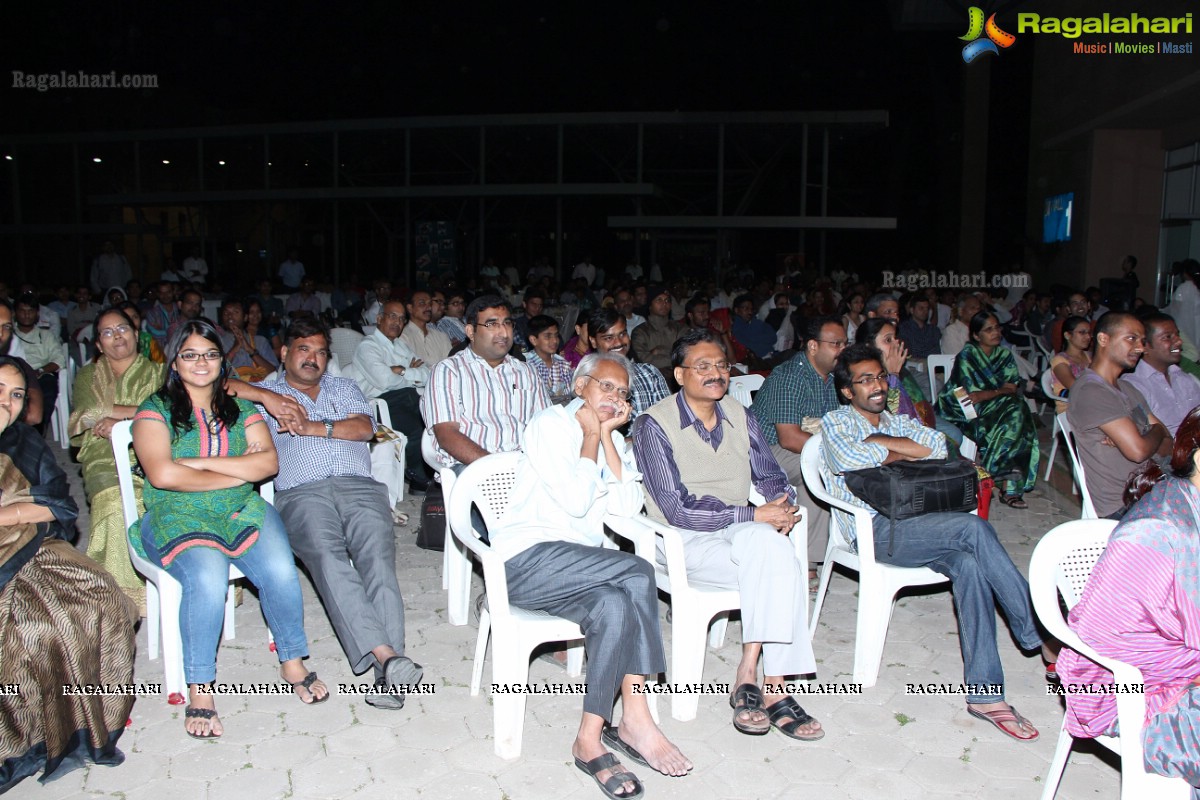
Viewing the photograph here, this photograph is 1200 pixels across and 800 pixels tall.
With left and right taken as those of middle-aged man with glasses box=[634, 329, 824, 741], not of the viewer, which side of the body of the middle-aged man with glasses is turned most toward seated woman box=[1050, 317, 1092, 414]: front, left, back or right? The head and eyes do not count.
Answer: left

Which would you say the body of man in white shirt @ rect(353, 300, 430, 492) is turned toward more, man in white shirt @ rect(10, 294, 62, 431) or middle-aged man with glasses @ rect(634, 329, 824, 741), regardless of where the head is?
the middle-aged man with glasses

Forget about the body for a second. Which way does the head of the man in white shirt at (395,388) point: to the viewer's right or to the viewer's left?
to the viewer's right

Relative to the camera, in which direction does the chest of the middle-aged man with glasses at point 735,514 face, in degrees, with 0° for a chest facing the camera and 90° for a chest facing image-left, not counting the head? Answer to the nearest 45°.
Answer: approximately 315°

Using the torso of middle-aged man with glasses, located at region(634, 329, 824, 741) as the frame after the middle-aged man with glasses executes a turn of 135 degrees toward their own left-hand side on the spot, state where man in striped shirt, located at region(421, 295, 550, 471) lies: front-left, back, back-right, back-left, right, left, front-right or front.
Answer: front-left

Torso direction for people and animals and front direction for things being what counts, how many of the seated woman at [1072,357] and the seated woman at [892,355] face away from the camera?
0

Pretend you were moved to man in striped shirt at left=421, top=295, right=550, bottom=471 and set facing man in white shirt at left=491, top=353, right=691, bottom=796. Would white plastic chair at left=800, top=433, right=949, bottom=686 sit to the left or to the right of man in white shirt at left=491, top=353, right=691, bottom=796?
left

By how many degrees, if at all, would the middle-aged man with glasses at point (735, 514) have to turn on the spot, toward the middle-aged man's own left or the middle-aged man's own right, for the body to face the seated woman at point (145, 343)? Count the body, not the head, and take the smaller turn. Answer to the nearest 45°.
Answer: approximately 180°

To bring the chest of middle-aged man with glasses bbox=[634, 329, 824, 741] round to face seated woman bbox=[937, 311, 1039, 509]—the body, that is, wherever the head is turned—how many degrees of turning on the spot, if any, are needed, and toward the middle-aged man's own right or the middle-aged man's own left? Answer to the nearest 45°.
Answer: approximately 90° to the middle-aged man's own left

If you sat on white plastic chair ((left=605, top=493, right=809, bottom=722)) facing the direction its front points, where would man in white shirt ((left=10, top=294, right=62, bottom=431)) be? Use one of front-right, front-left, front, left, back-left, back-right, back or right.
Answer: back

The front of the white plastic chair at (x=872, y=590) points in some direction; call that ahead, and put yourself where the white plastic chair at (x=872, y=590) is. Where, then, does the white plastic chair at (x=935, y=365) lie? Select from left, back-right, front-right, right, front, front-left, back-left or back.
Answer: back-left
